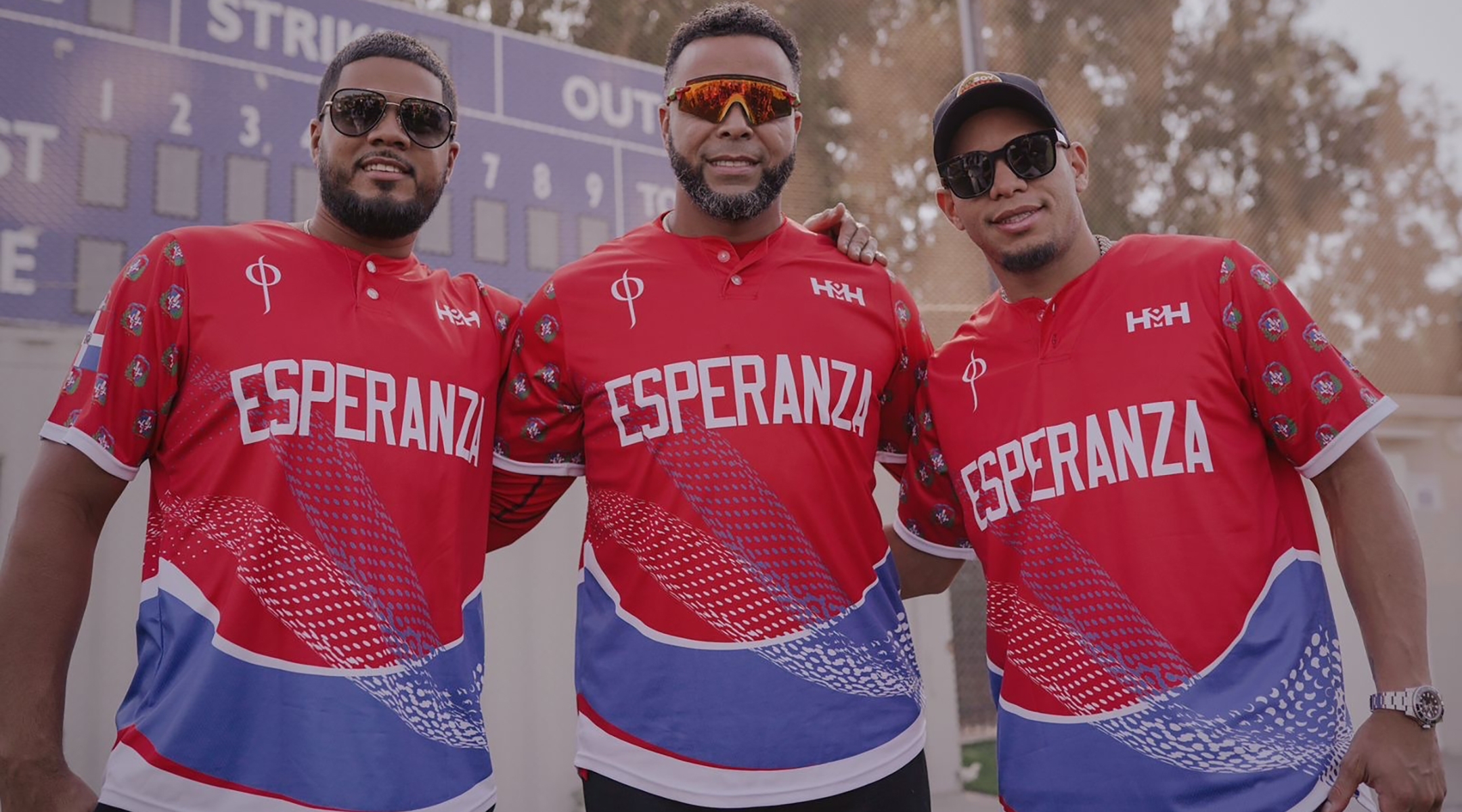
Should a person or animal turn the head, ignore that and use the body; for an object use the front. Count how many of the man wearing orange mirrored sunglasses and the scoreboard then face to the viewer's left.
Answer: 0

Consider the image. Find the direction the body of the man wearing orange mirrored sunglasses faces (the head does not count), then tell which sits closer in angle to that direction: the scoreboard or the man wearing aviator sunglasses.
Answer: the man wearing aviator sunglasses

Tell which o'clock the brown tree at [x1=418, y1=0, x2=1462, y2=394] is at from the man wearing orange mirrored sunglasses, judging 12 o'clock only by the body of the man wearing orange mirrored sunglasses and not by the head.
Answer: The brown tree is roughly at 7 o'clock from the man wearing orange mirrored sunglasses.

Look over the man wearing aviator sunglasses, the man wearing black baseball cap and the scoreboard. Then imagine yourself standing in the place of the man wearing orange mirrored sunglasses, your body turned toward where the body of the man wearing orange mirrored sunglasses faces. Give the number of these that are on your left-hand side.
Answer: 1

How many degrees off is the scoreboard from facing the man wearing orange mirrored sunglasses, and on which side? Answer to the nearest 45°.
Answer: approximately 45° to its right

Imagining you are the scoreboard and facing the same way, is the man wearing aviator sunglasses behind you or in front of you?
in front

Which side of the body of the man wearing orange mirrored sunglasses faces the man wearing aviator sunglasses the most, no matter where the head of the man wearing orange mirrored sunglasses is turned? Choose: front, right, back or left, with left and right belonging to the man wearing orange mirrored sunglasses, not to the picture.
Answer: right

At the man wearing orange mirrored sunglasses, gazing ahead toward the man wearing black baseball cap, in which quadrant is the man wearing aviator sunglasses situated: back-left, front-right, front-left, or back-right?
back-right

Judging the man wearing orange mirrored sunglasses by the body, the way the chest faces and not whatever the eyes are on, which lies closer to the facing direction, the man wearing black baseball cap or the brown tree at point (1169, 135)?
the man wearing black baseball cap

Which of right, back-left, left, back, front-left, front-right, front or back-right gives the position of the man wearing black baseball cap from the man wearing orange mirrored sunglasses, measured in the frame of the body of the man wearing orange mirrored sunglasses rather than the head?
left

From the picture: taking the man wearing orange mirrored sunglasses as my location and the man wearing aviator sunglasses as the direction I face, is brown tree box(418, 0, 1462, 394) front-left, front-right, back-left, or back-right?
back-right

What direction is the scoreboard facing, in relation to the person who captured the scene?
facing the viewer and to the right of the viewer
